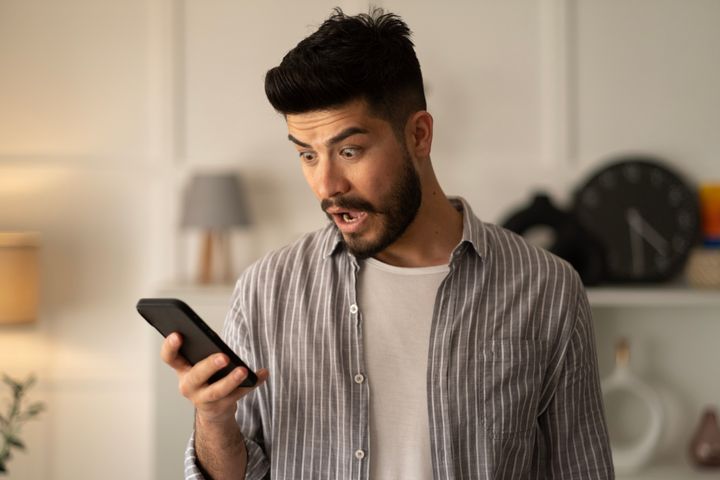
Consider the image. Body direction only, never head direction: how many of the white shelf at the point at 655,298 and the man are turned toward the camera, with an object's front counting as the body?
2

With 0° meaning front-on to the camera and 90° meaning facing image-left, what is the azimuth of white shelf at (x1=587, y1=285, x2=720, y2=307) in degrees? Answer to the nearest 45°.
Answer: approximately 0°

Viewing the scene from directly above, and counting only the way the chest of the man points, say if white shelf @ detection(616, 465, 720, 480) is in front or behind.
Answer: behind

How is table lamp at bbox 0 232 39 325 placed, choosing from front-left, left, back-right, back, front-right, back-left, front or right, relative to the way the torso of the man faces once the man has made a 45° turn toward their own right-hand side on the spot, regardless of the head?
right

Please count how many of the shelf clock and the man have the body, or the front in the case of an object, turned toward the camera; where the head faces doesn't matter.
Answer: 2
